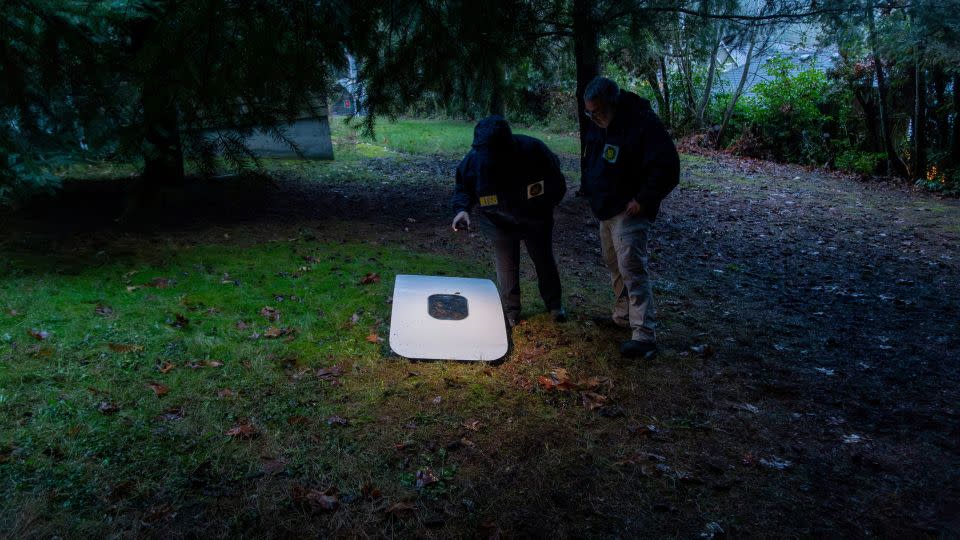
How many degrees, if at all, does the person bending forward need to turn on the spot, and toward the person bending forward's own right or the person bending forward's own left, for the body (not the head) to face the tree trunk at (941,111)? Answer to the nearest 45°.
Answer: approximately 180°

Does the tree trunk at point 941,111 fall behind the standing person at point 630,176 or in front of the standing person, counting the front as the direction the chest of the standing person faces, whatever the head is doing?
behind

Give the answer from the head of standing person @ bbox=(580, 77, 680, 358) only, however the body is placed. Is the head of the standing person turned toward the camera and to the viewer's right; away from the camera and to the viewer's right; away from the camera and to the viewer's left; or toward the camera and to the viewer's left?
toward the camera and to the viewer's left

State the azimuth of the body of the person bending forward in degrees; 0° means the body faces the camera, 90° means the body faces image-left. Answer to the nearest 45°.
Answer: approximately 45°

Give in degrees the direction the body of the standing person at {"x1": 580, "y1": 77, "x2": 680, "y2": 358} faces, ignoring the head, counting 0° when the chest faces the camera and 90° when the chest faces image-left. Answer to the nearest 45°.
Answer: approximately 45°

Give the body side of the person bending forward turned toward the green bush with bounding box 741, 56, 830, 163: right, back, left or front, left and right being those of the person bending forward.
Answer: back

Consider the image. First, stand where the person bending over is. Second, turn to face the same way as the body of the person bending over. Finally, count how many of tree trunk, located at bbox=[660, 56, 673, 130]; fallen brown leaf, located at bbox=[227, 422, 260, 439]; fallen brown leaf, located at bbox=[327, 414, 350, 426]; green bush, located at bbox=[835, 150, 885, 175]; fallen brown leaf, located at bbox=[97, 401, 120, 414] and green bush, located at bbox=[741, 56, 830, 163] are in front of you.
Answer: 3

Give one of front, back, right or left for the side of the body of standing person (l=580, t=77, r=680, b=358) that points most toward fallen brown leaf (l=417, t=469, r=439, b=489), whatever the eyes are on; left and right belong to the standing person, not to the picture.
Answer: front

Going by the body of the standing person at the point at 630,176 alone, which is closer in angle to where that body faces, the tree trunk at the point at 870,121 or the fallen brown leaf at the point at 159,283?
the fallen brown leaf

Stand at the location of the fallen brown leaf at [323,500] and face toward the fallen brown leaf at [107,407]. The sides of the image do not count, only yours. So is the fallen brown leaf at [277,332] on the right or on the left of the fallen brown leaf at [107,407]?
right

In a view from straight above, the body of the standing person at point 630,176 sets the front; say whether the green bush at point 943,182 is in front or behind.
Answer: behind

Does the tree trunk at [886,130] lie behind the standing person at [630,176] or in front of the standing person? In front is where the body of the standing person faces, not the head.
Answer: behind

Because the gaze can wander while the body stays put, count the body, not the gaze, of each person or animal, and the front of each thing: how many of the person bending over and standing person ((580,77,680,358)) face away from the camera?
0

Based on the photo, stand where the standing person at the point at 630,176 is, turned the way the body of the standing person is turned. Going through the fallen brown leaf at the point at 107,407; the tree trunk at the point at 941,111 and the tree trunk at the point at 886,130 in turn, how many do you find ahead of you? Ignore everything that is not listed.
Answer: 1

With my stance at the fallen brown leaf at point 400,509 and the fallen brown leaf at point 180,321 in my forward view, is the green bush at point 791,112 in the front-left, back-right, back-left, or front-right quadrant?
front-right

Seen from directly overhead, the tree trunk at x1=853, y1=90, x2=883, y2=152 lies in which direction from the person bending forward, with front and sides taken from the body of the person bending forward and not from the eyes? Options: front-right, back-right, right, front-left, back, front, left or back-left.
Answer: back
